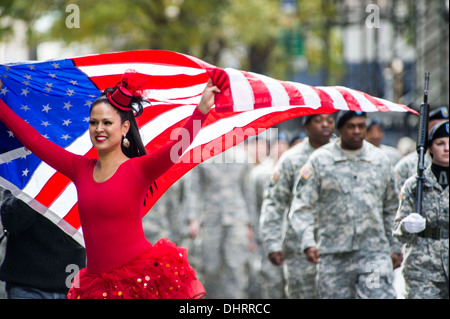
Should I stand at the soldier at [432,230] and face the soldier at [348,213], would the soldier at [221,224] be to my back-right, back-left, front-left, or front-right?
front-right

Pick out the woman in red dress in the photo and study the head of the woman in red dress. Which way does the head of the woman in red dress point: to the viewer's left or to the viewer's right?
to the viewer's left

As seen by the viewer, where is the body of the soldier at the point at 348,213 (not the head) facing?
toward the camera

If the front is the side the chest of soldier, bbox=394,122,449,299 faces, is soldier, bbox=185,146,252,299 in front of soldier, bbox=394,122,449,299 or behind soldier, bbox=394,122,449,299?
behind

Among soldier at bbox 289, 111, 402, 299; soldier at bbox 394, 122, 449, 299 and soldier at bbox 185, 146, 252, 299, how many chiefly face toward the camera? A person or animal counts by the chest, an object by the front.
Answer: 3

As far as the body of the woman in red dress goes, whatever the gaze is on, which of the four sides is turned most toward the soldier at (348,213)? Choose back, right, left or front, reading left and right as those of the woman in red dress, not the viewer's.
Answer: back

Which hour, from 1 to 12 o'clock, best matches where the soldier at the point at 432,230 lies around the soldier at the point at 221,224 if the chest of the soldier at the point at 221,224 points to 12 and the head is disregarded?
the soldier at the point at 432,230 is roughly at 11 o'clock from the soldier at the point at 221,224.

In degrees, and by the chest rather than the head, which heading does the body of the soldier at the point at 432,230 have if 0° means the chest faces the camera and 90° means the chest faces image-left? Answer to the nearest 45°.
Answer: approximately 0°

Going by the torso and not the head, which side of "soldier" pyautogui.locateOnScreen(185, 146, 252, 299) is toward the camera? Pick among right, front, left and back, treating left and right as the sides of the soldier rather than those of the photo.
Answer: front

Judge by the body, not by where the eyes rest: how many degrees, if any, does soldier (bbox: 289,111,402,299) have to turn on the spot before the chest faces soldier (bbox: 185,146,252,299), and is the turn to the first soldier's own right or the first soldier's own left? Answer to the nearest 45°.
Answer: approximately 135° to the first soldier's own right

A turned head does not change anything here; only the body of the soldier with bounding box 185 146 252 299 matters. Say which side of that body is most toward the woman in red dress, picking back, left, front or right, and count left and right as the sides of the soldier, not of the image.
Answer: front

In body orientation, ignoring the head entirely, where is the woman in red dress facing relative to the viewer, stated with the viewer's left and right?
facing the viewer and to the left of the viewer
